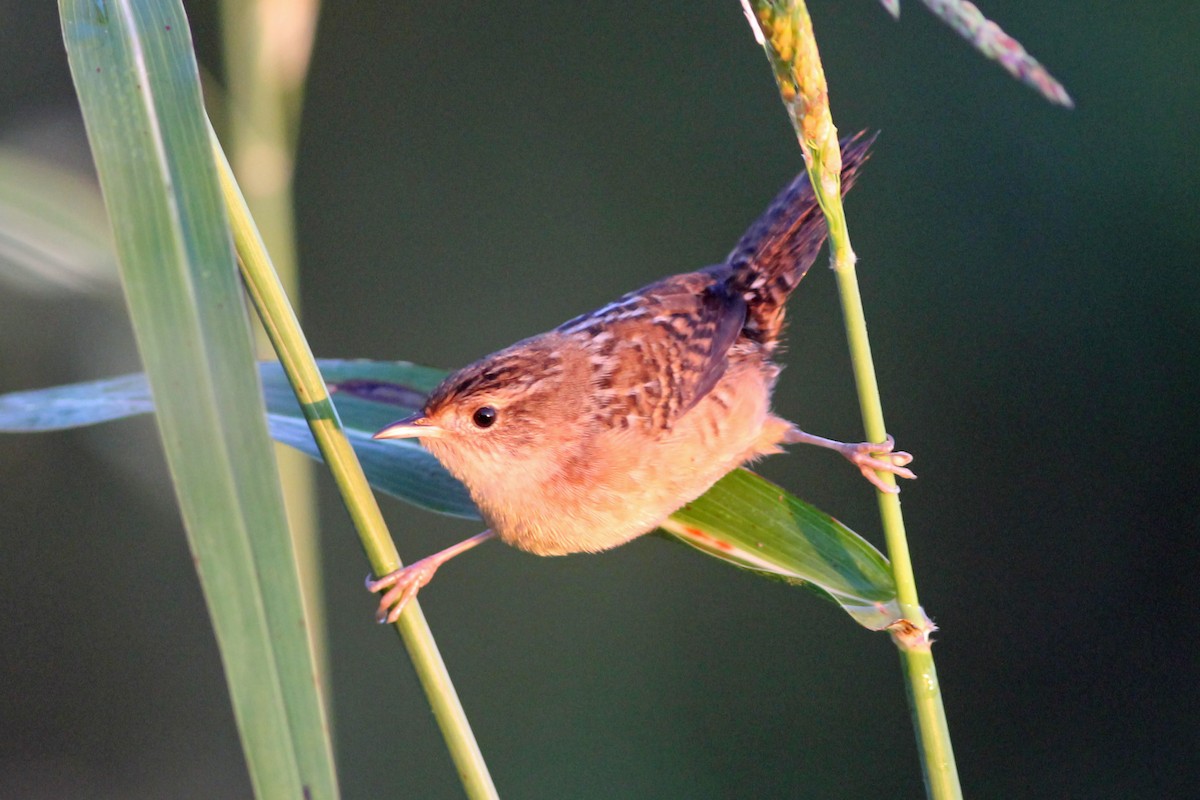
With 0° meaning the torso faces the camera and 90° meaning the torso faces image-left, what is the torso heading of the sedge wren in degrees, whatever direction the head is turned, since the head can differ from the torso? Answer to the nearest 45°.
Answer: approximately 90°
